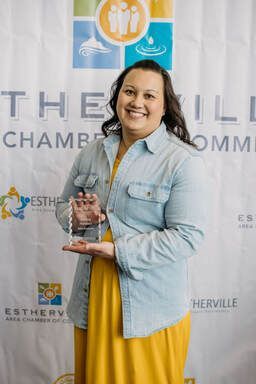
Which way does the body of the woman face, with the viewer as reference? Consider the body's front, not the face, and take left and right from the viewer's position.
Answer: facing the viewer and to the left of the viewer

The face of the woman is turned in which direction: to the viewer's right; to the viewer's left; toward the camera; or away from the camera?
toward the camera
